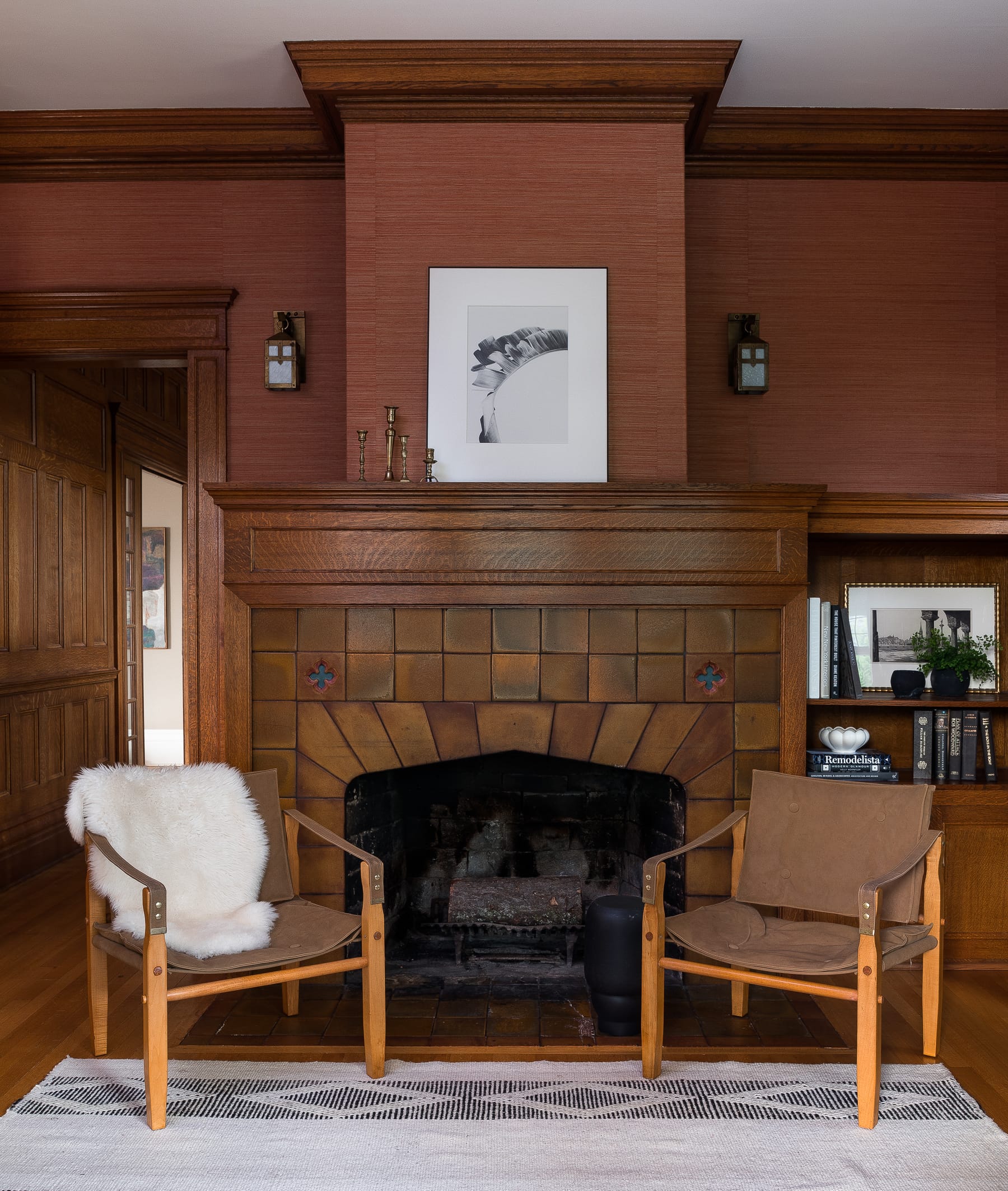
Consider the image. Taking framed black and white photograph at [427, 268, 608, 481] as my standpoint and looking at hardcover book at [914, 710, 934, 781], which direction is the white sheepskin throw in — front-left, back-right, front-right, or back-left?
back-right

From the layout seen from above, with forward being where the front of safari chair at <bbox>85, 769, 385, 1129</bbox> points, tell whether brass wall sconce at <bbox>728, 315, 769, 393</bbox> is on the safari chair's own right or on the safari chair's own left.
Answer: on the safari chair's own left
